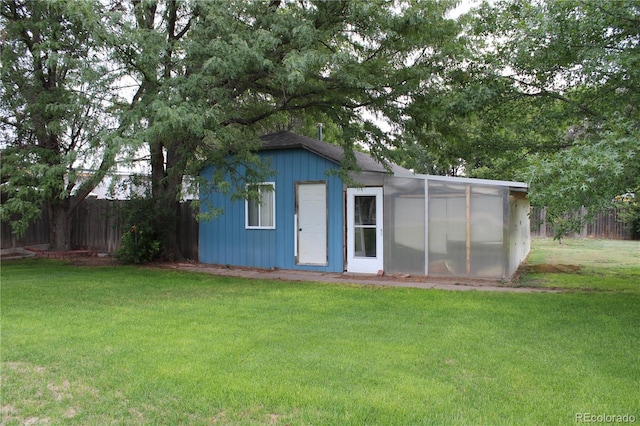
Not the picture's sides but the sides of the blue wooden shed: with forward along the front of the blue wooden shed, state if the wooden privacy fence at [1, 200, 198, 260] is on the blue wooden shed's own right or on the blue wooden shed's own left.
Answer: on the blue wooden shed's own right

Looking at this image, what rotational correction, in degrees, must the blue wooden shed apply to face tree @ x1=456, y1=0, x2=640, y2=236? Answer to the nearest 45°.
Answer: approximately 45° to its left

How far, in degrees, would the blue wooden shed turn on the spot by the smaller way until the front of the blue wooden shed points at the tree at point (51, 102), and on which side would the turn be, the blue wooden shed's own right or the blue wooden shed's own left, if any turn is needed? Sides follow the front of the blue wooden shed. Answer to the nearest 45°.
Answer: approximately 90° to the blue wooden shed's own right

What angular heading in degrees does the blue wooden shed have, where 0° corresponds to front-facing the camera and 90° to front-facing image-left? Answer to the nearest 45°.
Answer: approximately 0°

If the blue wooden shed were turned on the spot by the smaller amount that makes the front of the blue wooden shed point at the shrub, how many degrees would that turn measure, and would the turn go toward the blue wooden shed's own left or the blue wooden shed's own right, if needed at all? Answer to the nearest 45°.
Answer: approximately 90° to the blue wooden shed's own right
